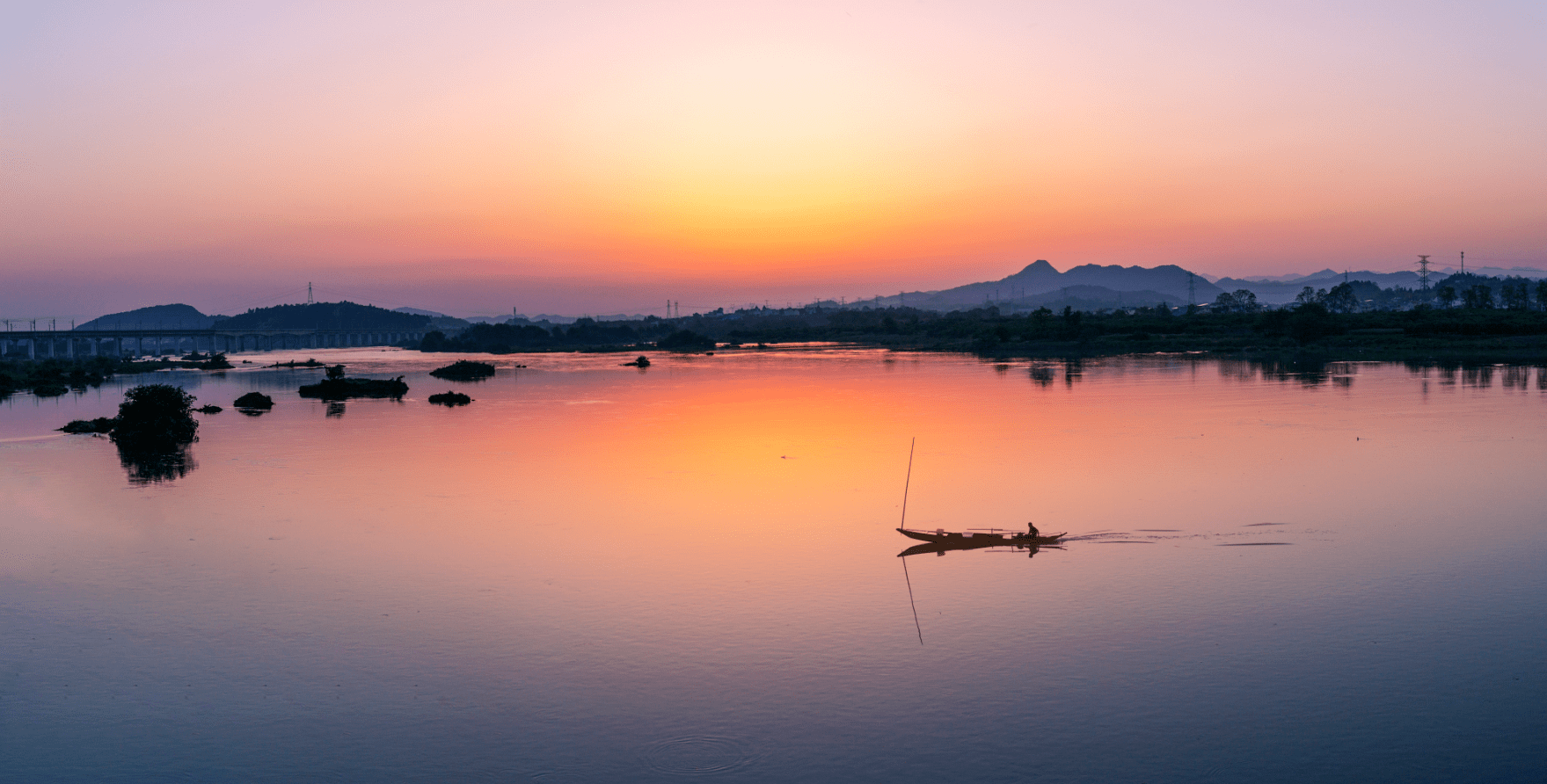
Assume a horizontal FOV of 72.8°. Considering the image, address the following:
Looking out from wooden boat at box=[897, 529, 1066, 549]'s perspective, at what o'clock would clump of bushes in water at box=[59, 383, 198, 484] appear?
The clump of bushes in water is roughly at 1 o'clock from the wooden boat.

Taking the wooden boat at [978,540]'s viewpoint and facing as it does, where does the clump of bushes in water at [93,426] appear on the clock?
The clump of bushes in water is roughly at 1 o'clock from the wooden boat.

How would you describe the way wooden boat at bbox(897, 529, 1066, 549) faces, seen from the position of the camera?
facing to the left of the viewer
